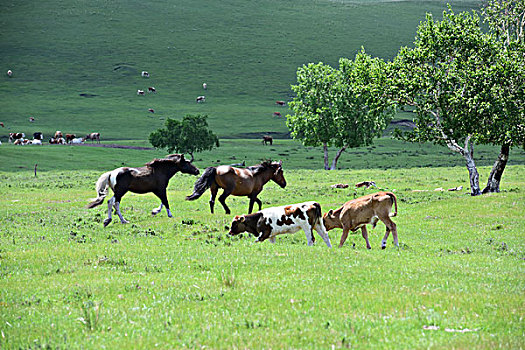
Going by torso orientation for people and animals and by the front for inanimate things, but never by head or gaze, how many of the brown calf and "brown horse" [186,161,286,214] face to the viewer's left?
1

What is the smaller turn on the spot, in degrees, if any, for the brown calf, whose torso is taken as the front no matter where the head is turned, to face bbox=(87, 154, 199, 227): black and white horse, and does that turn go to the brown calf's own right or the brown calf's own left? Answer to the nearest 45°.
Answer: approximately 45° to the brown calf's own right

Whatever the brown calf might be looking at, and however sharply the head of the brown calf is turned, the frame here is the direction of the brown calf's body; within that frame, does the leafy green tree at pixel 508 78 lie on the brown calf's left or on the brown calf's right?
on the brown calf's right

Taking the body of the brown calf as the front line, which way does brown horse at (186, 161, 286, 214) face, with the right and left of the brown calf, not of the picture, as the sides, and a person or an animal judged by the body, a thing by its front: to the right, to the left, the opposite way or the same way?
the opposite way

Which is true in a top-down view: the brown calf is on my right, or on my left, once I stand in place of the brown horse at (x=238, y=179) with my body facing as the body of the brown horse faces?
on my right

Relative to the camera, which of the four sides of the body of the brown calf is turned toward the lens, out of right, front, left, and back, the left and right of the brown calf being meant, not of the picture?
left

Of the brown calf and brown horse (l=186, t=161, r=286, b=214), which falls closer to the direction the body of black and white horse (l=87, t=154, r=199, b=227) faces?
the brown horse

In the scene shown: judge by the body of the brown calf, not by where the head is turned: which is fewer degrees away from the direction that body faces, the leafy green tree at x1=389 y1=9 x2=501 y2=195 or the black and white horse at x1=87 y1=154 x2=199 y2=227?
the black and white horse

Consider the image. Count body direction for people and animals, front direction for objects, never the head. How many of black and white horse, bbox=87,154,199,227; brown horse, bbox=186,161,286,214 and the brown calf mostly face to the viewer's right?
2

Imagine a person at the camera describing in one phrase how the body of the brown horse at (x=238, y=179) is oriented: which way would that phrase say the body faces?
to the viewer's right

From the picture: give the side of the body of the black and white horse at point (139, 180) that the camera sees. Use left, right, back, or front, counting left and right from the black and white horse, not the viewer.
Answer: right

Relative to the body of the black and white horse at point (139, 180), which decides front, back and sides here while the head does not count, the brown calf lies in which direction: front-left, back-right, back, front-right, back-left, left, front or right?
front-right

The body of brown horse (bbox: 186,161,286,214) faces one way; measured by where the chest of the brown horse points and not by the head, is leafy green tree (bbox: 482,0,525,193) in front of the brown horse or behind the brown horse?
in front

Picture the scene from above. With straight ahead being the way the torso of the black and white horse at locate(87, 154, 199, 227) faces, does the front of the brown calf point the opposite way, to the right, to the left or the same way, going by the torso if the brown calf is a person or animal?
the opposite way
